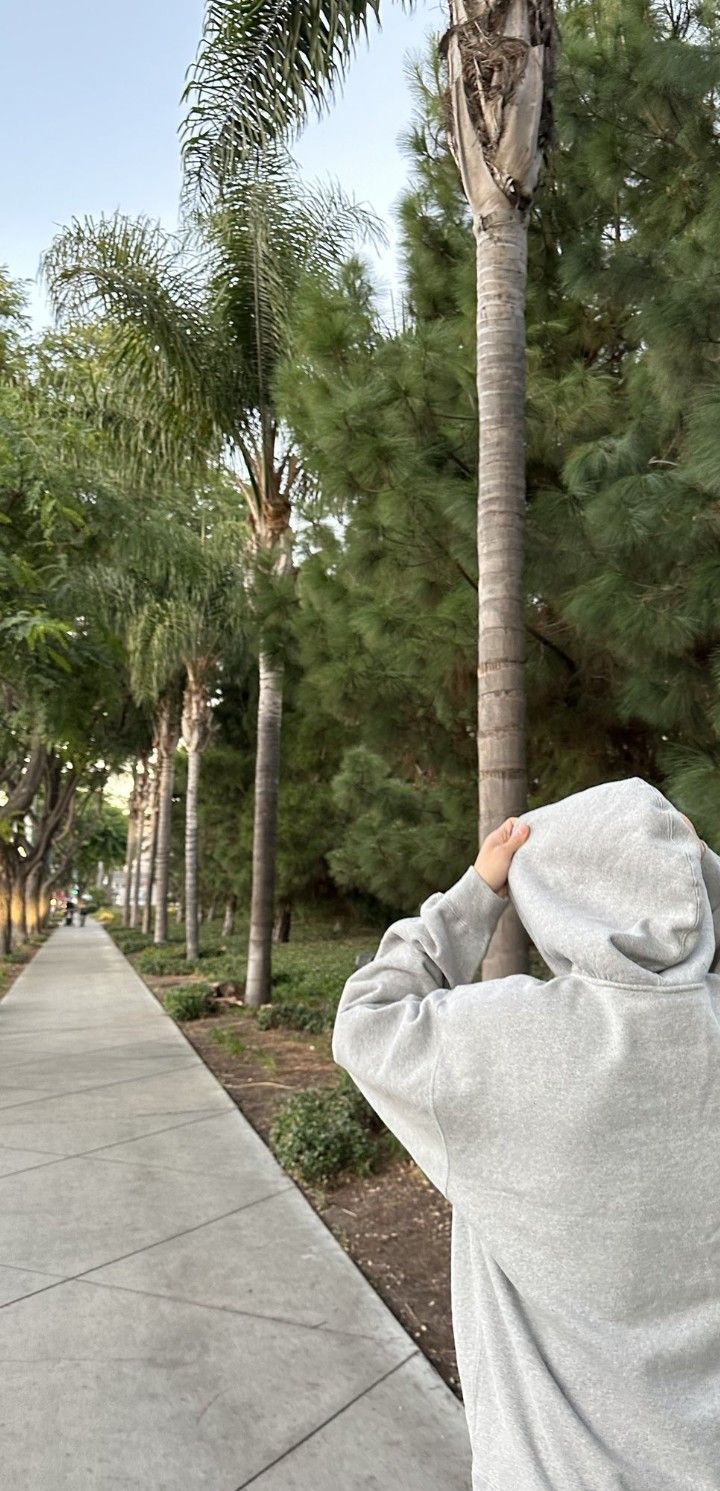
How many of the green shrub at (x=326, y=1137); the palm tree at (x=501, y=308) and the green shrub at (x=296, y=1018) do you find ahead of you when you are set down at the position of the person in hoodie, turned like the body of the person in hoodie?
3

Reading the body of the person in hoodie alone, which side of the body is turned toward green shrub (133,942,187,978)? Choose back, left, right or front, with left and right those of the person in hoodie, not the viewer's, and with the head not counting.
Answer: front

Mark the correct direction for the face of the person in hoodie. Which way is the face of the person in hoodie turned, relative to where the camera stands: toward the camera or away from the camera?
away from the camera

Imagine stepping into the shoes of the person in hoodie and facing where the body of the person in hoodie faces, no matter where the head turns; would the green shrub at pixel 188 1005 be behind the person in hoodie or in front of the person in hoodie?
in front

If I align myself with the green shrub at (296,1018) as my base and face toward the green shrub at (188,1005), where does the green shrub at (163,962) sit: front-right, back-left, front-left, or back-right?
front-right

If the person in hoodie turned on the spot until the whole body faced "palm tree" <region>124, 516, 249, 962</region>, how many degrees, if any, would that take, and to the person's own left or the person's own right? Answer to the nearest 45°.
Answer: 0° — they already face it

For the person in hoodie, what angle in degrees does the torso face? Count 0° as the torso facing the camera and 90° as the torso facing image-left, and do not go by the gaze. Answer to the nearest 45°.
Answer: approximately 180°

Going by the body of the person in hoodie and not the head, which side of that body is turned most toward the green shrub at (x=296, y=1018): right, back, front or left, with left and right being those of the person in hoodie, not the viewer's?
front

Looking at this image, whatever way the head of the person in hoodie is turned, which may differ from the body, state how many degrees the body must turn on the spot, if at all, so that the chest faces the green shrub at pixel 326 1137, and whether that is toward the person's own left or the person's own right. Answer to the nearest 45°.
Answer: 0° — they already face it

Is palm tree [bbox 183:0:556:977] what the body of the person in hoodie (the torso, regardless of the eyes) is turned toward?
yes
